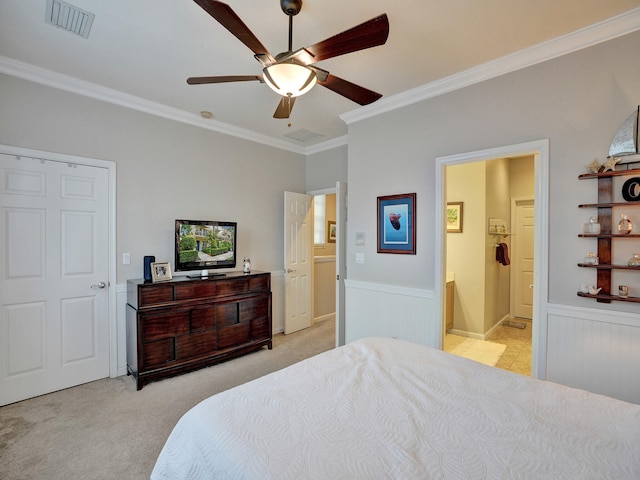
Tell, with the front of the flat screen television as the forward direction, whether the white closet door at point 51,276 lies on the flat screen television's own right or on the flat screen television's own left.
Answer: on the flat screen television's own right

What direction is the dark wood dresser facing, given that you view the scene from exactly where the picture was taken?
facing the viewer and to the right of the viewer

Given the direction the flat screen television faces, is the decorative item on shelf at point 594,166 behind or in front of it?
in front

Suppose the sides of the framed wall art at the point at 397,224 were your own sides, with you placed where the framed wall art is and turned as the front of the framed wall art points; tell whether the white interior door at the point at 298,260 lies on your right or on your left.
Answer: on your right

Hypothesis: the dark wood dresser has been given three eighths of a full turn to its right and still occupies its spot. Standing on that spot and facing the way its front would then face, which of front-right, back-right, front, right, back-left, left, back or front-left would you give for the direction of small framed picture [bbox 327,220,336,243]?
back-right

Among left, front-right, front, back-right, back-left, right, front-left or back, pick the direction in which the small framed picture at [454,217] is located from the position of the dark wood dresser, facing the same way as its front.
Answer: front-left

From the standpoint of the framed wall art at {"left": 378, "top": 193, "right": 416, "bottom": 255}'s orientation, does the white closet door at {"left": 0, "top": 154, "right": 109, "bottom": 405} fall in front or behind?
in front

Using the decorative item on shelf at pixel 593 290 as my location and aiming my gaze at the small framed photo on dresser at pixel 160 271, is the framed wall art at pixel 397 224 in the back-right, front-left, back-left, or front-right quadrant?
front-right

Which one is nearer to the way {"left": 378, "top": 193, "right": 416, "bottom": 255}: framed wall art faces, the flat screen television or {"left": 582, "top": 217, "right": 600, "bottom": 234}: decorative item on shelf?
the flat screen television

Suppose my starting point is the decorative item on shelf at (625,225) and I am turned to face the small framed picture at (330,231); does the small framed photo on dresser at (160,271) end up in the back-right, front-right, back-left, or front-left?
front-left

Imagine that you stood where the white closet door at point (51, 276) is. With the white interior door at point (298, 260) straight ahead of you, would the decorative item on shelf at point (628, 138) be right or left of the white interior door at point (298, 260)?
right

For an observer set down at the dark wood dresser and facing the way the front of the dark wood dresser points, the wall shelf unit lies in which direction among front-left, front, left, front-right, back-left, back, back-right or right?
front

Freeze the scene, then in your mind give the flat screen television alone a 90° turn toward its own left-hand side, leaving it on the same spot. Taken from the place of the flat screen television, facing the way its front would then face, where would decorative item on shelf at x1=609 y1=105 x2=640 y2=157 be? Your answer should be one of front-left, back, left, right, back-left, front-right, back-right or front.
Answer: right
